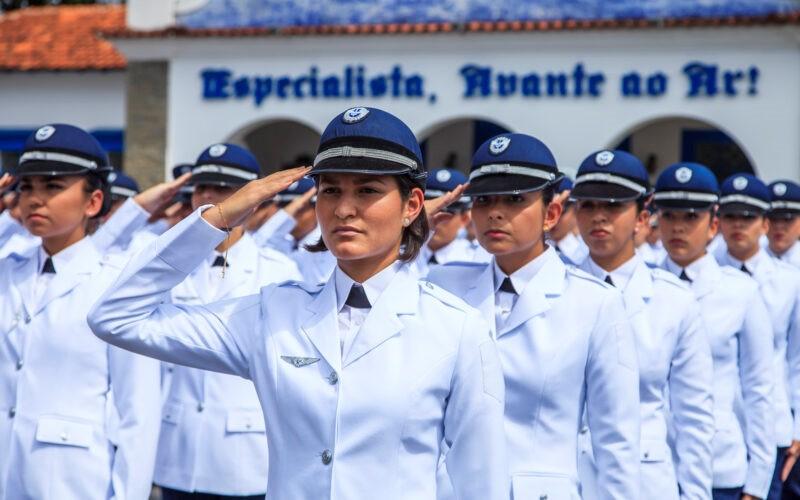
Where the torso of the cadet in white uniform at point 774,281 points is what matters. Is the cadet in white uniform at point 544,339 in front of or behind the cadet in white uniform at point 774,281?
in front

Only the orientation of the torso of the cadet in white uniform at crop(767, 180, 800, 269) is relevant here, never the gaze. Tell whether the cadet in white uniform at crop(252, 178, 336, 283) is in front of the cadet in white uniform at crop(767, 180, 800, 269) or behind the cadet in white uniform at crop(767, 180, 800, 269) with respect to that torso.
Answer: in front

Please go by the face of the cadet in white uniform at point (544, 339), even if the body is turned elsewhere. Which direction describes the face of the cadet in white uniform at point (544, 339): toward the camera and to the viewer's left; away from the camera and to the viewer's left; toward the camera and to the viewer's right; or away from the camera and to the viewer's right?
toward the camera and to the viewer's left

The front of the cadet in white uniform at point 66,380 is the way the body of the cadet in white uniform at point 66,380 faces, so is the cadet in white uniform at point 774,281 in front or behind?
behind

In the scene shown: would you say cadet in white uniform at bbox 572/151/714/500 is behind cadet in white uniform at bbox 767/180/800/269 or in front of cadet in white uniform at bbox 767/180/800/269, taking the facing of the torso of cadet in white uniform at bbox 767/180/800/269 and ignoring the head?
in front

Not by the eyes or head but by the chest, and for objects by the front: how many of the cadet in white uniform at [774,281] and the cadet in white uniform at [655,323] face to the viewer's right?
0

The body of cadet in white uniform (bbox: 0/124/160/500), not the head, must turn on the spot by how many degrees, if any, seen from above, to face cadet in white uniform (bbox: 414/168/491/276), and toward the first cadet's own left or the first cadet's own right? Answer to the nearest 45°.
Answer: approximately 180°

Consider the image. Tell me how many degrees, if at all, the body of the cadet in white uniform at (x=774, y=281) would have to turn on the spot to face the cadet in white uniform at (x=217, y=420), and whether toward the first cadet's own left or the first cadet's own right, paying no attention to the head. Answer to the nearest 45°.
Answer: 0° — they already face them
